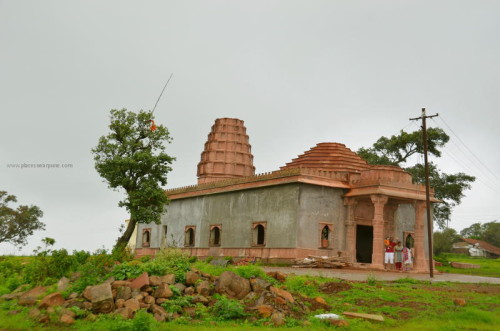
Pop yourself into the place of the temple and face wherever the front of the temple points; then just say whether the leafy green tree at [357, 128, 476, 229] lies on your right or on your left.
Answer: on your left

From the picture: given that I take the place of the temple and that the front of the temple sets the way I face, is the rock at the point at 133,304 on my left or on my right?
on my right

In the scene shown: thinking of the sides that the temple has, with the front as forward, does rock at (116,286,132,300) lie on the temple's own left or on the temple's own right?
on the temple's own right

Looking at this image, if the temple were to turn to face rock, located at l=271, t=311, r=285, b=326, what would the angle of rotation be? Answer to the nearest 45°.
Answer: approximately 45° to its right

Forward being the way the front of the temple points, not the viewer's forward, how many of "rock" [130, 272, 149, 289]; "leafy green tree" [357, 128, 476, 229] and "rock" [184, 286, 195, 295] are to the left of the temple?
1

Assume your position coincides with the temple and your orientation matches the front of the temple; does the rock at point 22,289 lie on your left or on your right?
on your right

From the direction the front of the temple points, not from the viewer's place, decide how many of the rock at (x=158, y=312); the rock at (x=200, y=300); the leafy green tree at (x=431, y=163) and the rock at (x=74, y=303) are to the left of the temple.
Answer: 1

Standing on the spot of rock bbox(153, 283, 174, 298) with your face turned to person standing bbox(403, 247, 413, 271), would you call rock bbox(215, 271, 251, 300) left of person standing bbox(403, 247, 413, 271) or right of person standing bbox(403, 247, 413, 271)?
right

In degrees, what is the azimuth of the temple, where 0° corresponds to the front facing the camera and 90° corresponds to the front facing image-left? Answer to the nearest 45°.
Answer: approximately 315°

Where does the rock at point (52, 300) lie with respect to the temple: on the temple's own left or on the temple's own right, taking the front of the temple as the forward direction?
on the temple's own right

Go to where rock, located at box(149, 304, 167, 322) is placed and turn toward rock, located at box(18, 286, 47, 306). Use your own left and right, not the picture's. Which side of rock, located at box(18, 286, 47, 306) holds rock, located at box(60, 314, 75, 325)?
left

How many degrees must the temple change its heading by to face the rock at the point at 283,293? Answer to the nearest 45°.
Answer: approximately 45° to its right

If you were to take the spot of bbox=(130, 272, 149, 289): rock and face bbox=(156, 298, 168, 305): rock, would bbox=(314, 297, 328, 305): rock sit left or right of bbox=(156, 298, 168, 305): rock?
left

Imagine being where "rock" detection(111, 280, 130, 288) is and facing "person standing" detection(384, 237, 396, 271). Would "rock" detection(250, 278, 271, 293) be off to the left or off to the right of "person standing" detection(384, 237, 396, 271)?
right
